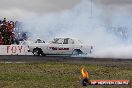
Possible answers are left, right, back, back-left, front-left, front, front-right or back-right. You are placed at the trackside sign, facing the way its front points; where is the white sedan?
front-left

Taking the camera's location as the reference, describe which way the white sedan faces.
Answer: facing to the left of the viewer

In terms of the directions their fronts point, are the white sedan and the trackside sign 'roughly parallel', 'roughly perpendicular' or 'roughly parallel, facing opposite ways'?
roughly perpendicular

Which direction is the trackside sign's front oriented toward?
toward the camera

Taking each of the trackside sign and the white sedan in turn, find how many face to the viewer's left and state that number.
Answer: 1

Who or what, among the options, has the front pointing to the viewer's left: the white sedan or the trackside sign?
the white sedan

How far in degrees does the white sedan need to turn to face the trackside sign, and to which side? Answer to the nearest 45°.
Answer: approximately 45° to its right
